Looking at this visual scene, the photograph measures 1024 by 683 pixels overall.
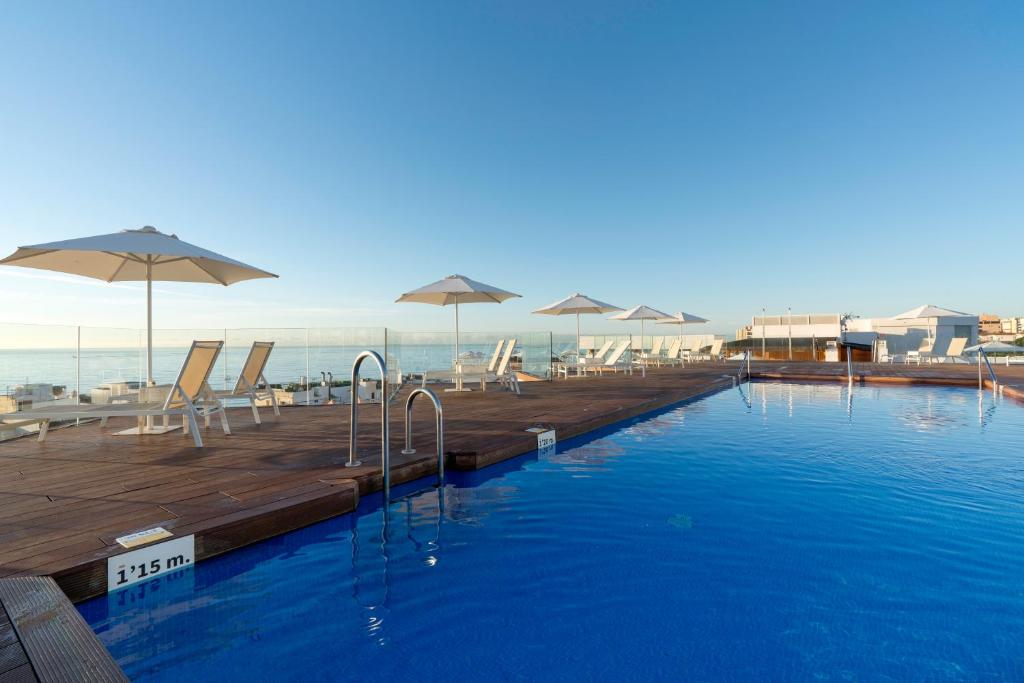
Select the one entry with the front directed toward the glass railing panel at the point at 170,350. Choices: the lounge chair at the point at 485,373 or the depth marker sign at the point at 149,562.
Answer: the lounge chair

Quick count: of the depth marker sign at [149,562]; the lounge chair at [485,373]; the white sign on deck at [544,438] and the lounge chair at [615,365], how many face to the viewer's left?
2

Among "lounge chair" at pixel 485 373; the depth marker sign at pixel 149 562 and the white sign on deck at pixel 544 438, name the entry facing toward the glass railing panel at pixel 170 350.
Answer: the lounge chair

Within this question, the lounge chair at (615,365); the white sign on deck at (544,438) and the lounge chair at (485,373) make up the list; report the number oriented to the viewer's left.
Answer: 2

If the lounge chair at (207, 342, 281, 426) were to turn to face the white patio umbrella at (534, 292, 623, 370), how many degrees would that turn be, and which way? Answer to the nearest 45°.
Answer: approximately 90° to its right

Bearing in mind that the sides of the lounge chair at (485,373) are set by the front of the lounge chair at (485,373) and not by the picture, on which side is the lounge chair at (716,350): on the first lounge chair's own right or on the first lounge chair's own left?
on the first lounge chair's own right

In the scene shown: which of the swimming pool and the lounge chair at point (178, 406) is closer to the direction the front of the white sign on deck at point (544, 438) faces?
the swimming pool

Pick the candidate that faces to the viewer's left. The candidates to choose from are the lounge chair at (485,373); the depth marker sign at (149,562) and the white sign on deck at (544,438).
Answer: the lounge chair

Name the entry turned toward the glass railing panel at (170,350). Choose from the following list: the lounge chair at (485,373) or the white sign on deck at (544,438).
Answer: the lounge chair

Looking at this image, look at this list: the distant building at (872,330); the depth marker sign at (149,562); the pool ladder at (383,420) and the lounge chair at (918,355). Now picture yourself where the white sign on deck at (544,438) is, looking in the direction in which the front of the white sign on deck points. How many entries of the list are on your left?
2

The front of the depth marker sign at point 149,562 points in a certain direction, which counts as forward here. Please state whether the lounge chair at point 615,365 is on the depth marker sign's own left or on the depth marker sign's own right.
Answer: on the depth marker sign's own left

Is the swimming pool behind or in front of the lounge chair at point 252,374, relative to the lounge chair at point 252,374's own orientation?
behind

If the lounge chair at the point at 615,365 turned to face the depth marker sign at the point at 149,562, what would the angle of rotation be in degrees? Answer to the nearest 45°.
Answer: approximately 90° to its left

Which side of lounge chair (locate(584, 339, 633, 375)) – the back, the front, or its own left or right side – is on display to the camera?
left

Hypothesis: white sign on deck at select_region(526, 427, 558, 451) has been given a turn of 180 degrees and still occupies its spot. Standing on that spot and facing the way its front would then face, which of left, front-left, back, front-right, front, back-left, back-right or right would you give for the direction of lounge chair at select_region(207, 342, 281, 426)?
front-left

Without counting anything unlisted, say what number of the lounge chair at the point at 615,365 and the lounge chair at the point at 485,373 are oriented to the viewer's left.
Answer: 2

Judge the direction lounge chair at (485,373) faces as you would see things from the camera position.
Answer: facing to the left of the viewer
